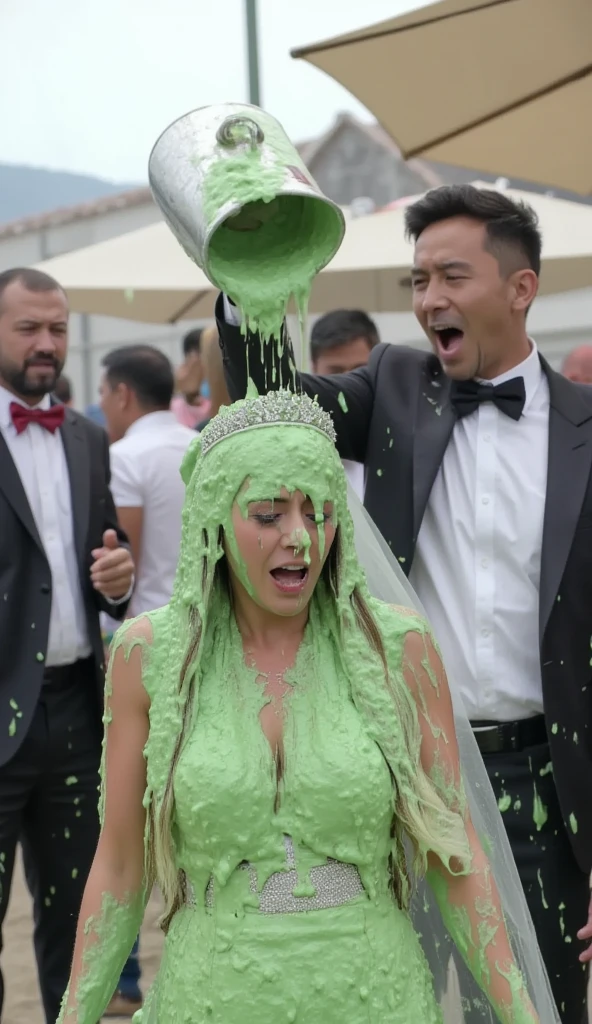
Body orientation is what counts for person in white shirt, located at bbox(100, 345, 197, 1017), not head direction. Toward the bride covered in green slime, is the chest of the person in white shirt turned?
no

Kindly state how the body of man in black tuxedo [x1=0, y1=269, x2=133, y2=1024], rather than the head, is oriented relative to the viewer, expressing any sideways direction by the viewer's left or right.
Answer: facing the viewer and to the right of the viewer

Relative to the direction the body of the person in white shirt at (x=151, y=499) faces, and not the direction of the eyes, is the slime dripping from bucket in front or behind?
behind

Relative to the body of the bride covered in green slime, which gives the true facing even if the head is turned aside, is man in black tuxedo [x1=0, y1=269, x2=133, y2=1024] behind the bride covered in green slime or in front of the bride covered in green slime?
behind

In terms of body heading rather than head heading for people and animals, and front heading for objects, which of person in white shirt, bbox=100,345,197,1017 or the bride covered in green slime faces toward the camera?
the bride covered in green slime

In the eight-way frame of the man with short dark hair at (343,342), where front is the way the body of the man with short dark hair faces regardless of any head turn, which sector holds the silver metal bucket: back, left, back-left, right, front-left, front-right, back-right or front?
front

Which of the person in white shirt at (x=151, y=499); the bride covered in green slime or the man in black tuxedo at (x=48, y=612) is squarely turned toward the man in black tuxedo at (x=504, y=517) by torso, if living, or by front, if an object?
the man in black tuxedo at (x=48, y=612)

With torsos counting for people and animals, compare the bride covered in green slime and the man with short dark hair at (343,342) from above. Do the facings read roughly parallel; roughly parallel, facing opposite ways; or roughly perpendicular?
roughly parallel

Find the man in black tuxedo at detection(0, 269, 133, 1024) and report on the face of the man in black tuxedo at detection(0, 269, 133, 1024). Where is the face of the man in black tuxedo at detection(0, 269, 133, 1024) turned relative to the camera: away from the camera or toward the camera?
toward the camera

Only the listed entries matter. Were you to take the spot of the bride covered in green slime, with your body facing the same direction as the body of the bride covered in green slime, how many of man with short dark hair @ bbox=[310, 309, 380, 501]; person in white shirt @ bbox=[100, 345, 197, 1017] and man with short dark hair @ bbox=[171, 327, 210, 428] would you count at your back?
3

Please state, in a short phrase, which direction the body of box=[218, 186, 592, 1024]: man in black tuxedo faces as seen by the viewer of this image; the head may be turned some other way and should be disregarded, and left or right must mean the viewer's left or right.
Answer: facing the viewer and to the left of the viewer

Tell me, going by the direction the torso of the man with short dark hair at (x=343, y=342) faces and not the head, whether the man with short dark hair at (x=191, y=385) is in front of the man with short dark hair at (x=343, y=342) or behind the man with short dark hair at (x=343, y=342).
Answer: behind

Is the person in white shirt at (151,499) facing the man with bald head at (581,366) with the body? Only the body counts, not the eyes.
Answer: no

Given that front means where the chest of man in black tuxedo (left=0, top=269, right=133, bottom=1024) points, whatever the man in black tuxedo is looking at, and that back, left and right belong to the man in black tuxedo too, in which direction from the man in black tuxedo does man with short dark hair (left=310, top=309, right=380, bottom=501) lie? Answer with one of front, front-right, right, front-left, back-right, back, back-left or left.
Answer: left

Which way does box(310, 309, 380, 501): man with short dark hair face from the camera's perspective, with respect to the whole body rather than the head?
toward the camera
